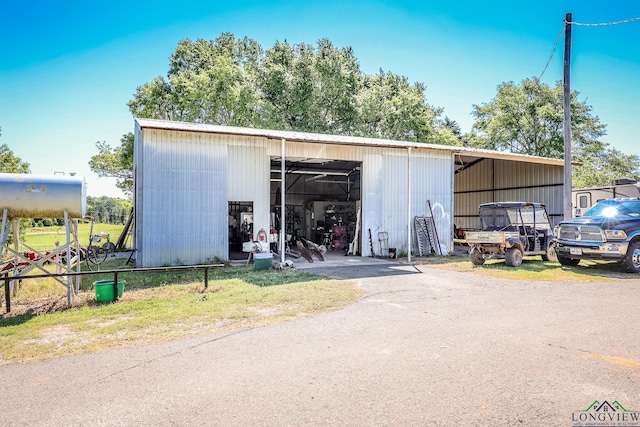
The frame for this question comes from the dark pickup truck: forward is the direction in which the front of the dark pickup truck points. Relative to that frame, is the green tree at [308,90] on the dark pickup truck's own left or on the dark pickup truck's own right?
on the dark pickup truck's own right

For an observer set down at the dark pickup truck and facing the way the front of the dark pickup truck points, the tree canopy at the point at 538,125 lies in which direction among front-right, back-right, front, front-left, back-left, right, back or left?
back-right

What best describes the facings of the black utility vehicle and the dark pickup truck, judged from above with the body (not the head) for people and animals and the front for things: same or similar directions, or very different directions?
very different directions

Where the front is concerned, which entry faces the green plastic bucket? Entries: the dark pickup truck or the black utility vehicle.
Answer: the dark pickup truck

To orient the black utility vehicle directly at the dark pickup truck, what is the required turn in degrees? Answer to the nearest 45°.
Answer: approximately 45° to its right

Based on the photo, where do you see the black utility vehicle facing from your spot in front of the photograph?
facing away from the viewer and to the right of the viewer

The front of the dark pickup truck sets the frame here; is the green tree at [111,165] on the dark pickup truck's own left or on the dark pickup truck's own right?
on the dark pickup truck's own right

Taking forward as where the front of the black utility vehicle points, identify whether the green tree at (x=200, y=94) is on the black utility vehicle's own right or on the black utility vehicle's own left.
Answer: on the black utility vehicle's own left

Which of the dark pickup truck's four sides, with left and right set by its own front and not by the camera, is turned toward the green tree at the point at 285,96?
right

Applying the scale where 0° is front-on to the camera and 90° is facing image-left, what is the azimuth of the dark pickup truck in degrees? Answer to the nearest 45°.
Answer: approximately 45°
